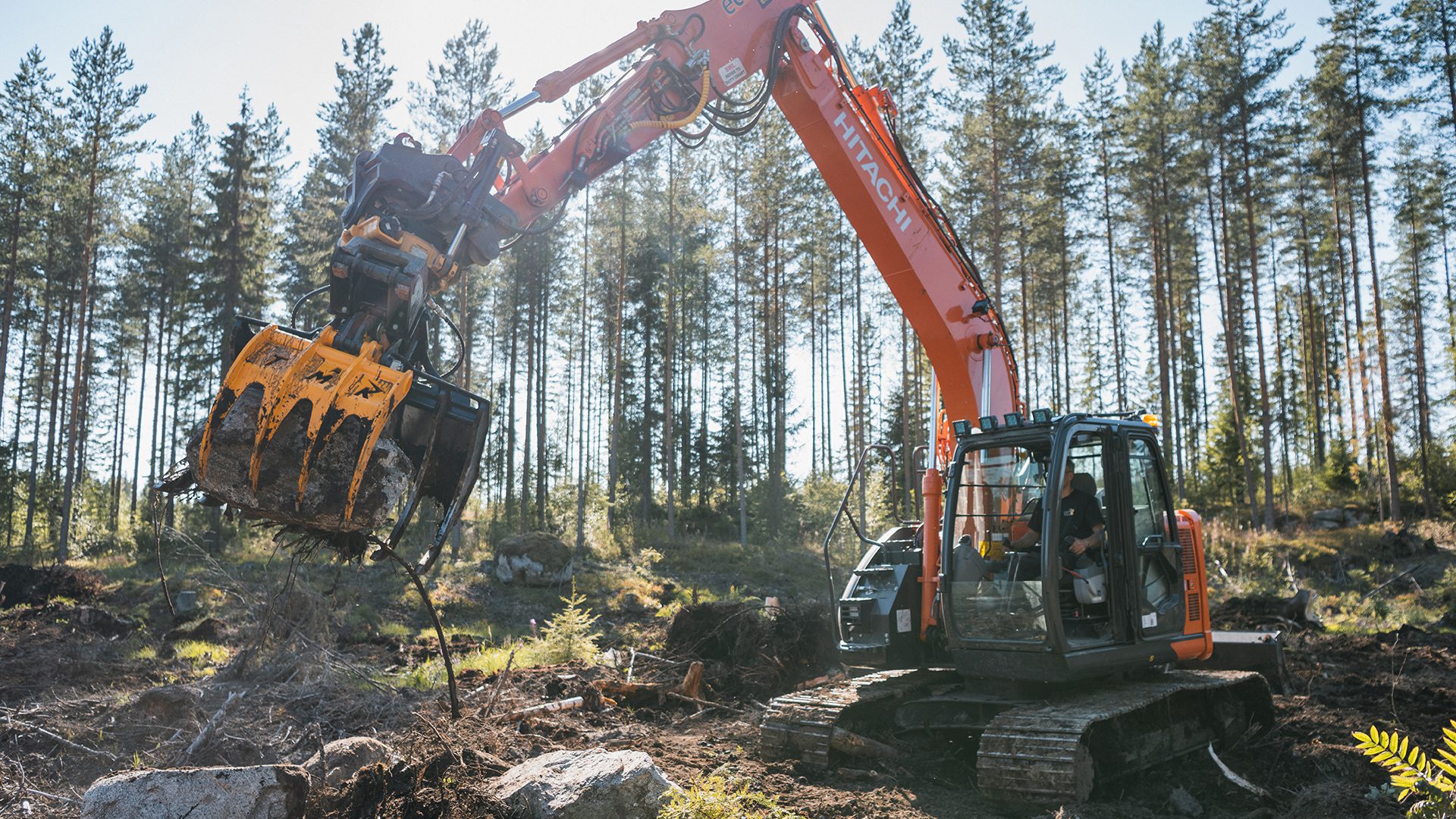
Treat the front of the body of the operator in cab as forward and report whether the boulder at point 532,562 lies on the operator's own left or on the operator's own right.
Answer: on the operator's own right

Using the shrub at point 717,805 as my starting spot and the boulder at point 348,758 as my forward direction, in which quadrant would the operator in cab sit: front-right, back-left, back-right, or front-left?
back-right

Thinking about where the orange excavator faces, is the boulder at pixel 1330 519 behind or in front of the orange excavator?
behind

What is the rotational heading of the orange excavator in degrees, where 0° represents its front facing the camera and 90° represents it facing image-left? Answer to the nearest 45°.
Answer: approximately 45°

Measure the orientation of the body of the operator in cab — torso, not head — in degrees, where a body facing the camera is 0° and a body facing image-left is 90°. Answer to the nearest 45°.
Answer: approximately 45°
